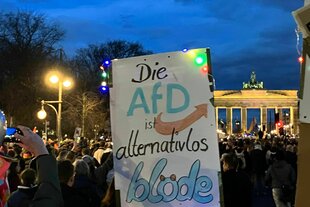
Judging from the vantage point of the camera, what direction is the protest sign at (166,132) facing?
facing the viewer

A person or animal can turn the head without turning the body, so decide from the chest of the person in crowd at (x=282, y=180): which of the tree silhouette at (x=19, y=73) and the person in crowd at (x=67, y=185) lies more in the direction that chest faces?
the tree silhouette

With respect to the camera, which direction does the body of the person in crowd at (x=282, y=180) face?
away from the camera

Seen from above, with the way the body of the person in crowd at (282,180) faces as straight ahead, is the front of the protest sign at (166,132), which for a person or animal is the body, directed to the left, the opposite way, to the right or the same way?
the opposite way

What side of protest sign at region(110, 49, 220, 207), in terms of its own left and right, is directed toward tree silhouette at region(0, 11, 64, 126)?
back

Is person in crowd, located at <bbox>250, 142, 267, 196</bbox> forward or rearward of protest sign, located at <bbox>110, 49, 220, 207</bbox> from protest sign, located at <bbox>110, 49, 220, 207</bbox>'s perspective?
rearward

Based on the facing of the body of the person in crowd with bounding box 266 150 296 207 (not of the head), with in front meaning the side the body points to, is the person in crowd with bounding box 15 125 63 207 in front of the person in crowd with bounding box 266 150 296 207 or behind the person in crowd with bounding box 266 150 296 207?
behind

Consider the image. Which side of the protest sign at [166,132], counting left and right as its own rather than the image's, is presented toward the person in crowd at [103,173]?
back

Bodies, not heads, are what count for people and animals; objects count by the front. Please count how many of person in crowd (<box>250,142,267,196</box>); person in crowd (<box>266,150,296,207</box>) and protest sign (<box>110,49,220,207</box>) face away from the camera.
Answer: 2

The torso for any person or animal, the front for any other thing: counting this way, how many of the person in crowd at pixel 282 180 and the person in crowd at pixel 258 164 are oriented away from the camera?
2

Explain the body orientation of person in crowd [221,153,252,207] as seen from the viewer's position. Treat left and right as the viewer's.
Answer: facing away from the viewer and to the left of the viewer

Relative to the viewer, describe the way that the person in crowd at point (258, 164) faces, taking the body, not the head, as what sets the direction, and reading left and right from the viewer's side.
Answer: facing away from the viewer

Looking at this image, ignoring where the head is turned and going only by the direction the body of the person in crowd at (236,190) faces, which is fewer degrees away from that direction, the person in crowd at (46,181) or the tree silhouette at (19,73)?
the tree silhouette

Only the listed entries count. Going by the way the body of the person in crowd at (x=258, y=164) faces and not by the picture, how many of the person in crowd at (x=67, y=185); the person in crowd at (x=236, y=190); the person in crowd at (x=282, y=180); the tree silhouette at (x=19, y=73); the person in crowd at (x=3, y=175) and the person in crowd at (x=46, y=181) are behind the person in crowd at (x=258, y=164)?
5
